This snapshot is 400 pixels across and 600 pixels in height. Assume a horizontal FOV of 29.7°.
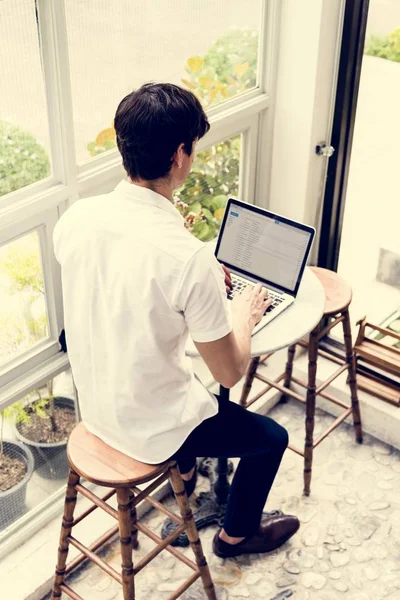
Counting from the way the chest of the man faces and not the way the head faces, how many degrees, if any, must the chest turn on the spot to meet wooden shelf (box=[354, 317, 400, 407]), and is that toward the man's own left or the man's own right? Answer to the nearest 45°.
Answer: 0° — they already face it

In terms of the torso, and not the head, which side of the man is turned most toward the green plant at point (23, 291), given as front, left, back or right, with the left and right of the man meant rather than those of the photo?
left

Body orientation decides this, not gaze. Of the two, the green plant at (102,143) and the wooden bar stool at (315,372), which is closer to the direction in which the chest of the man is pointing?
the wooden bar stool

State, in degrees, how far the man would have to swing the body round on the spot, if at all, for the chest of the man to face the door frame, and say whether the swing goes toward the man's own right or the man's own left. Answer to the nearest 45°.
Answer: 0° — they already face it

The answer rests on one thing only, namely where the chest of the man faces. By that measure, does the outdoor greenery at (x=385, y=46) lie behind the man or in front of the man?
in front

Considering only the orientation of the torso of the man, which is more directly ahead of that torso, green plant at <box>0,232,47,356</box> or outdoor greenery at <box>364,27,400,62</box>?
the outdoor greenery

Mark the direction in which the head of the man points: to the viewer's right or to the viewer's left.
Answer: to the viewer's right

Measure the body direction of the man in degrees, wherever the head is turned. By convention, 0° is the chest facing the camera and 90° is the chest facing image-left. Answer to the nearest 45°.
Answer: approximately 225°

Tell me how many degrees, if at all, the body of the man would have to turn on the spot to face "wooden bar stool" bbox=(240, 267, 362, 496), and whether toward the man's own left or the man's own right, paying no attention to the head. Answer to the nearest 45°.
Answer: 0° — they already face it
